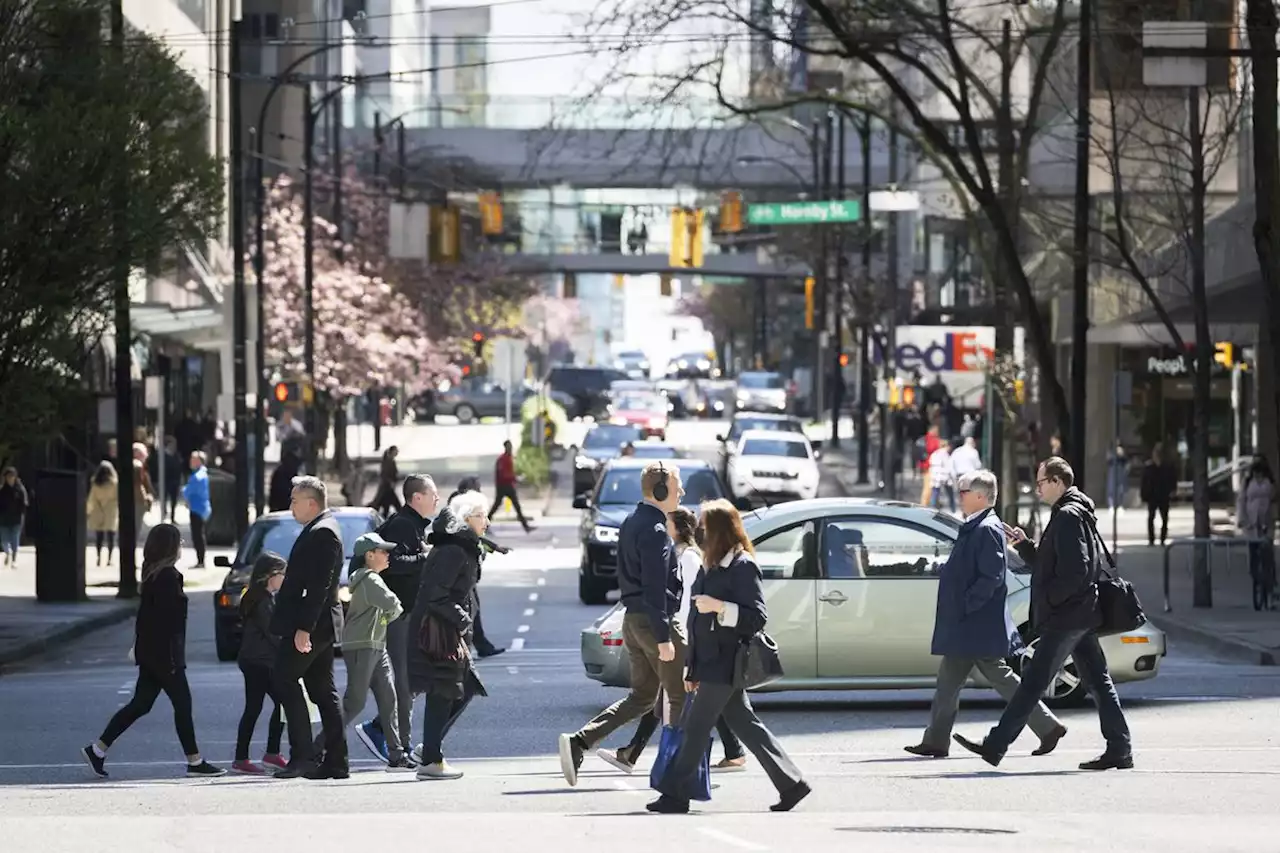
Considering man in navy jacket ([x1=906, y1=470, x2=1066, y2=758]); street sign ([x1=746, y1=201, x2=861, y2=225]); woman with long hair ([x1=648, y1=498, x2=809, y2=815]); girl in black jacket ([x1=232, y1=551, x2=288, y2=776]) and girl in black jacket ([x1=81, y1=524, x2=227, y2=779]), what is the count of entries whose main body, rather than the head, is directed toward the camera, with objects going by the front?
1

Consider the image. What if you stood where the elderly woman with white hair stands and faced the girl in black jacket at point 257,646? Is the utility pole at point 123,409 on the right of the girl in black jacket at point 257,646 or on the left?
right

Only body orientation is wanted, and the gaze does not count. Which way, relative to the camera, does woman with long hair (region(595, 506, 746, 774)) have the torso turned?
to the viewer's left

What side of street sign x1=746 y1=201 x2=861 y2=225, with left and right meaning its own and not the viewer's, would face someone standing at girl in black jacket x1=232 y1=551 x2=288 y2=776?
front

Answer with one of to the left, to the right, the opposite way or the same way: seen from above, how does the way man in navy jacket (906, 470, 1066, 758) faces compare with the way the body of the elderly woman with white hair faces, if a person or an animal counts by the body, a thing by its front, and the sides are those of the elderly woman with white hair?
the opposite way

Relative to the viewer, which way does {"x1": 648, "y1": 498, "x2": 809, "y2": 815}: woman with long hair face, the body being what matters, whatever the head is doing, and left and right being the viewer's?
facing to the left of the viewer

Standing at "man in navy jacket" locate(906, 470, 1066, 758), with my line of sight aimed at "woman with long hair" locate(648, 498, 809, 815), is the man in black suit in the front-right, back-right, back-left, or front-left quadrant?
front-right

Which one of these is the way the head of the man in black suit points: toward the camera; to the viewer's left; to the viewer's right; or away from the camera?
to the viewer's left
